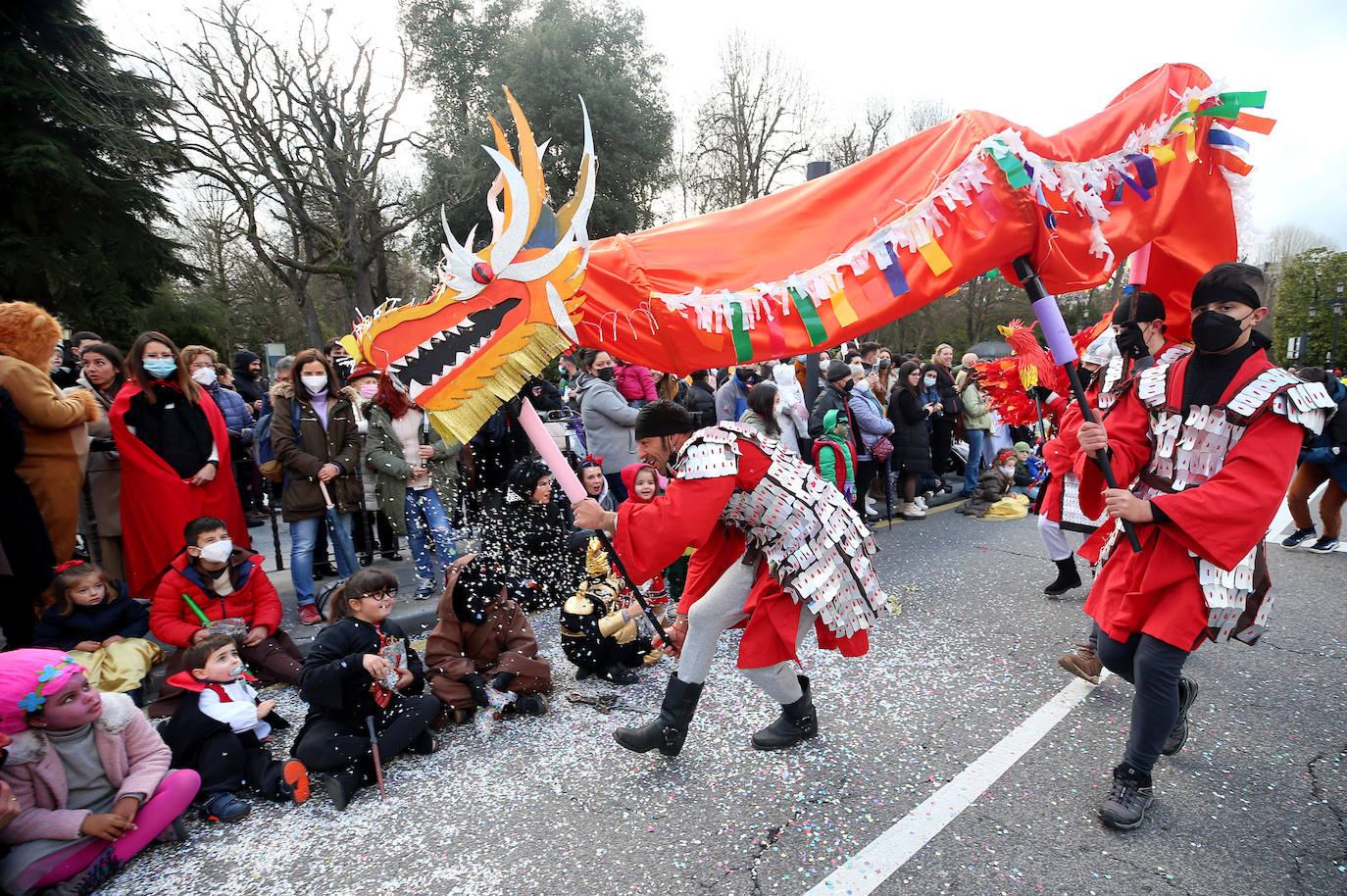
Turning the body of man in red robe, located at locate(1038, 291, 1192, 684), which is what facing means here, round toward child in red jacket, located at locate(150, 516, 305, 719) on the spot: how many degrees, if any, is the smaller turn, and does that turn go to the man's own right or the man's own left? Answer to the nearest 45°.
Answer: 0° — they already face them

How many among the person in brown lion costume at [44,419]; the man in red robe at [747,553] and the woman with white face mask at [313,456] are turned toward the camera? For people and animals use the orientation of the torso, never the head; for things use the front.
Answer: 1

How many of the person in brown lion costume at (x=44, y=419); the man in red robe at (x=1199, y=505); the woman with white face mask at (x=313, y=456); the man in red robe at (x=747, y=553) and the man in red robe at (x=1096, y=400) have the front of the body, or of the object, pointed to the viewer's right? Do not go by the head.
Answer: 1

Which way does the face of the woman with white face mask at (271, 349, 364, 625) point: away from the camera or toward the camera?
toward the camera

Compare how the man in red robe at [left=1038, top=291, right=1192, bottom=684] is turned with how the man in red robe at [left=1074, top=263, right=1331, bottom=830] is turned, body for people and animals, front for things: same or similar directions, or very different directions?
same or similar directions

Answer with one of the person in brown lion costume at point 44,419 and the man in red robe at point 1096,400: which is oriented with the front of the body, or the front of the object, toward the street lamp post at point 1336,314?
the person in brown lion costume

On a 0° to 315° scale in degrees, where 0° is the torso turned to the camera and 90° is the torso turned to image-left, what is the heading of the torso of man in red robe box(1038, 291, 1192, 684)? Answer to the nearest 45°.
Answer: approximately 45°

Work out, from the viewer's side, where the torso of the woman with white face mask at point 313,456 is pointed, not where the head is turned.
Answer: toward the camera

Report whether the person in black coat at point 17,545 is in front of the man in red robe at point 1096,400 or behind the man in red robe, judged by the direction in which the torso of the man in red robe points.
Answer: in front

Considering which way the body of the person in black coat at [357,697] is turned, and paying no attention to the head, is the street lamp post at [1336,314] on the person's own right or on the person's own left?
on the person's own left

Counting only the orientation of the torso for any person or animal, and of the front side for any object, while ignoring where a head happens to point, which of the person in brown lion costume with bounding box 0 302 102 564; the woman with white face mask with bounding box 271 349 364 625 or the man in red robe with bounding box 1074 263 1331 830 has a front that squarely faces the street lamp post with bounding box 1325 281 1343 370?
the person in brown lion costume

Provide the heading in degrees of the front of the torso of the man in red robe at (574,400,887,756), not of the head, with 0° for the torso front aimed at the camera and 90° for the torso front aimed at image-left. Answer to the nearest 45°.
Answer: approximately 90°

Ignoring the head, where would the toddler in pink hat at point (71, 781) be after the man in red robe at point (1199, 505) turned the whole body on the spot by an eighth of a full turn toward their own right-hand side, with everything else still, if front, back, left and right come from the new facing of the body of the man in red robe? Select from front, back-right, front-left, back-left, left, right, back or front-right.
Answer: front-left

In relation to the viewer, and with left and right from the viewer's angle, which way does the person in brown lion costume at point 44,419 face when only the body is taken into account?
facing to the right of the viewer

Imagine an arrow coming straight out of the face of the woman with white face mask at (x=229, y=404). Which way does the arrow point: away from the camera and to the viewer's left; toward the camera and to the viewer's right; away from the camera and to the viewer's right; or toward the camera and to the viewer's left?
toward the camera and to the viewer's right

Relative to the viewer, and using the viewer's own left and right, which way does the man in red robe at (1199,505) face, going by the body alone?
facing the viewer and to the left of the viewer
